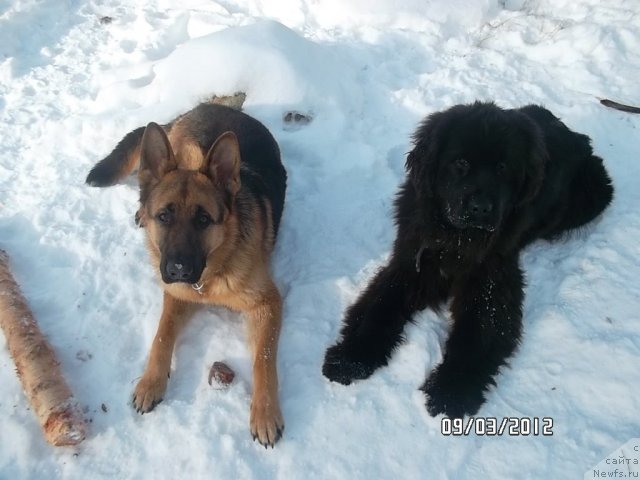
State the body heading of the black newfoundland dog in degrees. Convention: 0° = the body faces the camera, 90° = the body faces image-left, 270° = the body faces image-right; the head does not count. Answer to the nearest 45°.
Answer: approximately 45°

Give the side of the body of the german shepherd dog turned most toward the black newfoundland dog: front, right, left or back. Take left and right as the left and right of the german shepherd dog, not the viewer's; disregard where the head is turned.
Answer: left

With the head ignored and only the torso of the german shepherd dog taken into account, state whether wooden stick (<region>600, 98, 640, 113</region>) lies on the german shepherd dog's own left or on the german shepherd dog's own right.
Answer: on the german shepherd dog's own left

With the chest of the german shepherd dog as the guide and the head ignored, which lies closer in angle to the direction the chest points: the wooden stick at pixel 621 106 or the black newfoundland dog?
the black newfoundland dog

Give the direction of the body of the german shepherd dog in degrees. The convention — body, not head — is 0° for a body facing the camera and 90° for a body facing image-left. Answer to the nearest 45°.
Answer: approximately 0°

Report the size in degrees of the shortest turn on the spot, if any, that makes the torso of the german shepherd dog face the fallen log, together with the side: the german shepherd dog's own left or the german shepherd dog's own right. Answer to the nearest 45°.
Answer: approximately 90° to the german shepherd dog's own right

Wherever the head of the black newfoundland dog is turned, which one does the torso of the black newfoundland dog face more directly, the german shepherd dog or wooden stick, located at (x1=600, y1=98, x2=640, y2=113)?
the german shepherd dog
